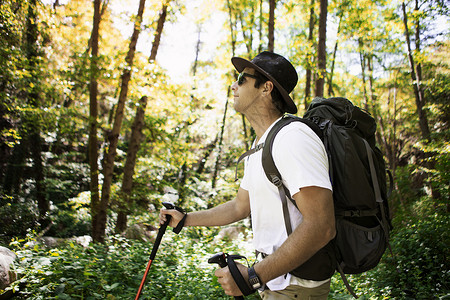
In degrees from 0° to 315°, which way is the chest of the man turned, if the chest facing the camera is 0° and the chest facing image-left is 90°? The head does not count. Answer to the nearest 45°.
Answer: approximately 90°

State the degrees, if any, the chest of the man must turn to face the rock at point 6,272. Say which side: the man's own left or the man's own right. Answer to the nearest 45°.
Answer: approximately 45° to the man's own right

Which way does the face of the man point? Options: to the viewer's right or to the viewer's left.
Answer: to the viewer's left

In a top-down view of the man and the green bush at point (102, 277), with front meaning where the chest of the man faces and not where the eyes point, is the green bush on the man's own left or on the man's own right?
on the man's own right
